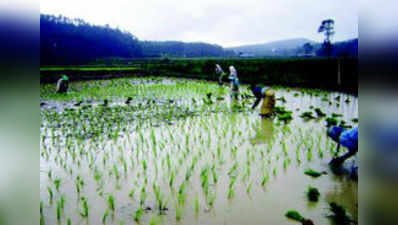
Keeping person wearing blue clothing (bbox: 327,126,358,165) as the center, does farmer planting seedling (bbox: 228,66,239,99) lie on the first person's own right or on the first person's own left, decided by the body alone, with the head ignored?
on the first person's own right

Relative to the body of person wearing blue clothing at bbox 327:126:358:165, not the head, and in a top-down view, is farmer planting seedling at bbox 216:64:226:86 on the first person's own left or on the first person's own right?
on the first person's own right

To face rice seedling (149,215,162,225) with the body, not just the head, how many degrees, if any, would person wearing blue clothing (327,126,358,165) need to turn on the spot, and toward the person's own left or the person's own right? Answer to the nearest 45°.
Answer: approximately 45° to the person's own left

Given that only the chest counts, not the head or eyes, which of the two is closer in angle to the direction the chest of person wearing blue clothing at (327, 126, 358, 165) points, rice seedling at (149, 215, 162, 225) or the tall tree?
the rice seedling

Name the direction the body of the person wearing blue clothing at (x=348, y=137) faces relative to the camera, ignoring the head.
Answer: to the viewer's left

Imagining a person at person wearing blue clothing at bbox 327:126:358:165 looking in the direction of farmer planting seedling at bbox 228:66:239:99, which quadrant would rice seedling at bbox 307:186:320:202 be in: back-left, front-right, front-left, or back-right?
back-left
